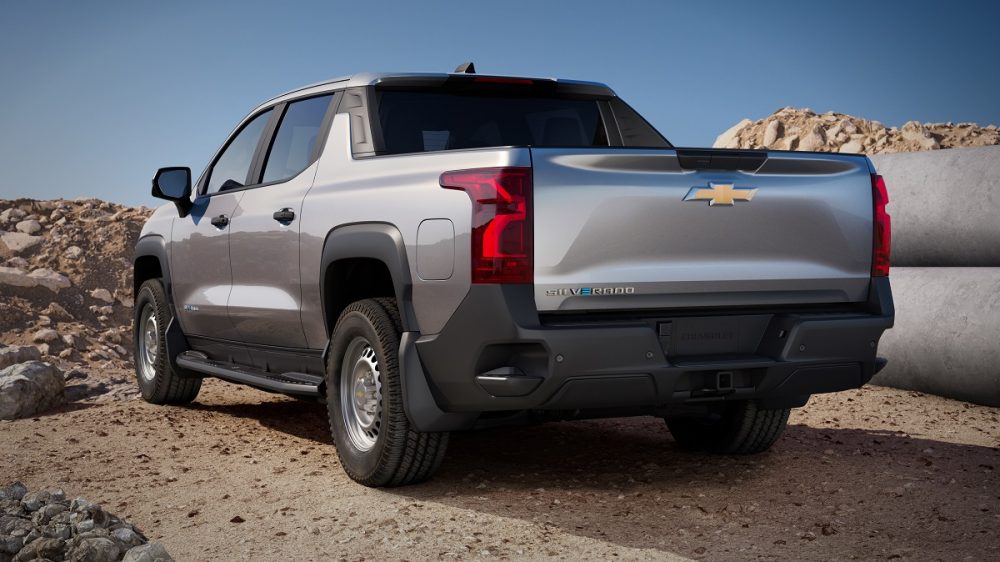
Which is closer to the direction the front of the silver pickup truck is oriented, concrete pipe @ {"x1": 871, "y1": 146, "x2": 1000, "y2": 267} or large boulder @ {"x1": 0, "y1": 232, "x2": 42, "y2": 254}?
the large boulder

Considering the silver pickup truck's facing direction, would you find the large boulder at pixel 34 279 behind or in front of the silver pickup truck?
in front

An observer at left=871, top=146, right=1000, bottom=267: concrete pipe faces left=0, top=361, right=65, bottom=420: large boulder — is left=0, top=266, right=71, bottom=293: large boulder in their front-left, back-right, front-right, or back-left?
front-right

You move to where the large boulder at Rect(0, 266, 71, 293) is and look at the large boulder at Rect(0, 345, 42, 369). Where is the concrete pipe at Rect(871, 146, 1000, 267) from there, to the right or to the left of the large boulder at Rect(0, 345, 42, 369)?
left

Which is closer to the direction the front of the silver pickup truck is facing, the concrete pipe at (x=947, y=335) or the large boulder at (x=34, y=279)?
the large boulder

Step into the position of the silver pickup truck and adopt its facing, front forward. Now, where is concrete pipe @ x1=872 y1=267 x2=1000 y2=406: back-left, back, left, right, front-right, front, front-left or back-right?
right

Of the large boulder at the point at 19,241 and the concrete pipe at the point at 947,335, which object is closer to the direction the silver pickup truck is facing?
the large boulder

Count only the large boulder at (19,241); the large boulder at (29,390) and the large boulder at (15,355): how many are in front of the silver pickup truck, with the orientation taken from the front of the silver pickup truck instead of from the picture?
3

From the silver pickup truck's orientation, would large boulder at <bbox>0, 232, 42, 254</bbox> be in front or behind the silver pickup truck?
in front

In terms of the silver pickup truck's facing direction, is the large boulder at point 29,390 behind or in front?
in front

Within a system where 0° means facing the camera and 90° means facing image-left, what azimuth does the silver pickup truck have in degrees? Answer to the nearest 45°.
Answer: approximately 135°

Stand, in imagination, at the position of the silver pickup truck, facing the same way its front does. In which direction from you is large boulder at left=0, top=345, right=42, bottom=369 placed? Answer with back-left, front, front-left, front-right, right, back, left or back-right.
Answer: front

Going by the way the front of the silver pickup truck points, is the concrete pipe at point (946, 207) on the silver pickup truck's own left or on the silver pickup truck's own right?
on the silver pickup truck's own right
